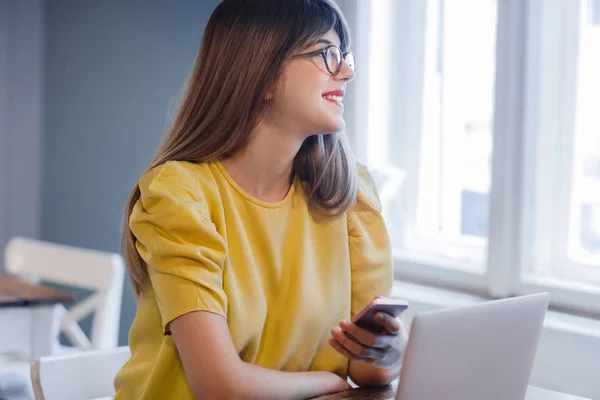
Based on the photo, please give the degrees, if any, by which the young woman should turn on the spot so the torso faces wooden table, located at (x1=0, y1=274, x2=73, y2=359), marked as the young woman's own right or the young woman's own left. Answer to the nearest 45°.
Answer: approximately 180°

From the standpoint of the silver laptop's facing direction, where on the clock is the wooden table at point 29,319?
The wooden table is roughly at 12 o'clock from the silver laptop.

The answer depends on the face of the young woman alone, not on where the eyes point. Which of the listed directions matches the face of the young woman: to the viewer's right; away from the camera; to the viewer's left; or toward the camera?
to the viewer's right

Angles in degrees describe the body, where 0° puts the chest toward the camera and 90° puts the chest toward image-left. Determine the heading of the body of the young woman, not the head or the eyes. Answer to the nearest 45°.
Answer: approximately 315°

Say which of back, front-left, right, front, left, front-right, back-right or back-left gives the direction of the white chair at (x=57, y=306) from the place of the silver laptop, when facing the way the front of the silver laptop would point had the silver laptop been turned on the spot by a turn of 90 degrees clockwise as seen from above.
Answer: left

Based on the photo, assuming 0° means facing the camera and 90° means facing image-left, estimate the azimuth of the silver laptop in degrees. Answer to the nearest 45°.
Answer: approximately 135°
